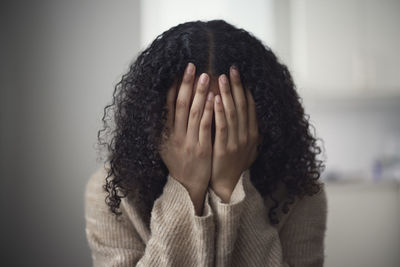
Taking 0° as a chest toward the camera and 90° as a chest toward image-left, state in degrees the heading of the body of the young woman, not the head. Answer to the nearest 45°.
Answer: approximately 0°
